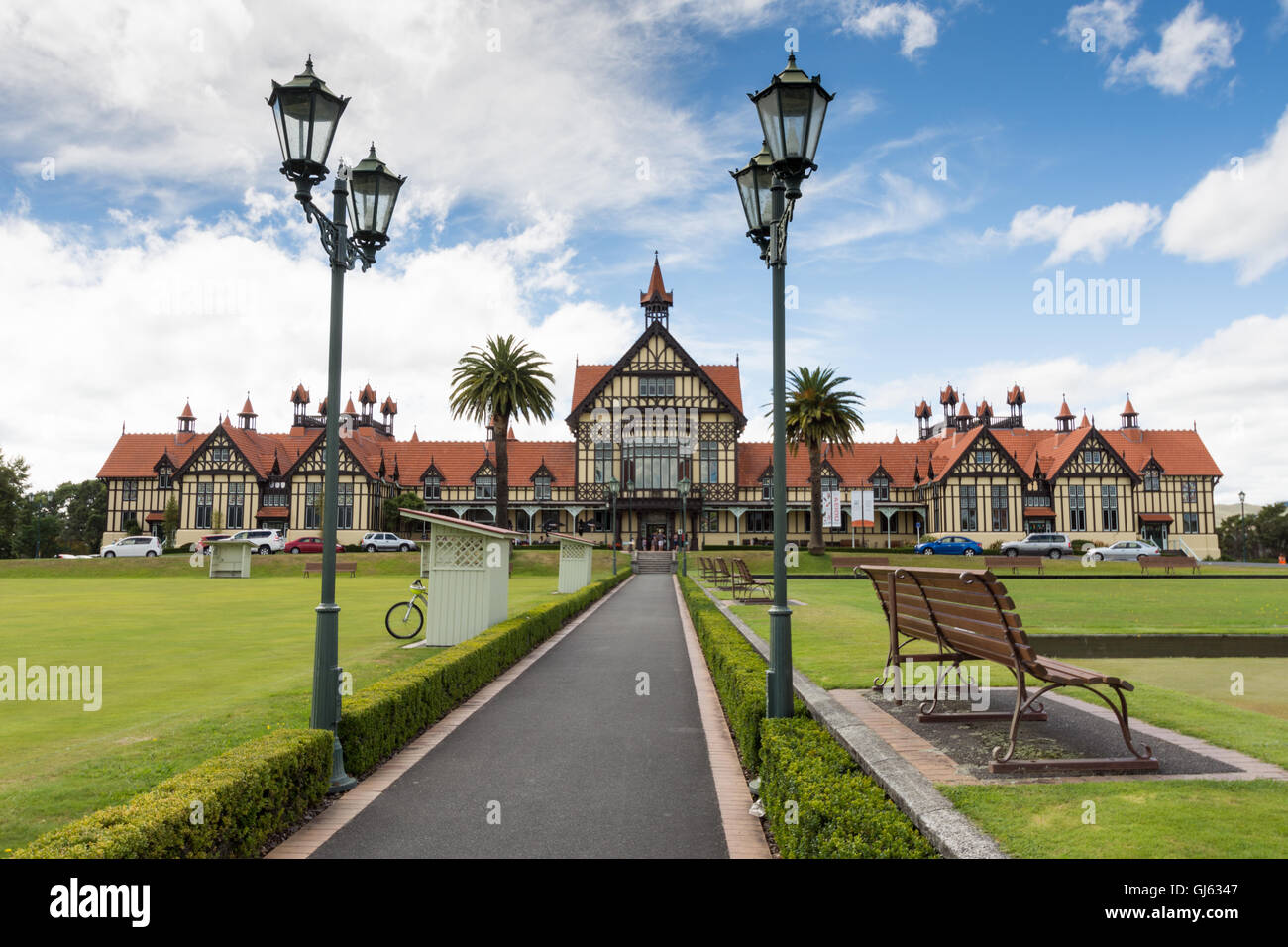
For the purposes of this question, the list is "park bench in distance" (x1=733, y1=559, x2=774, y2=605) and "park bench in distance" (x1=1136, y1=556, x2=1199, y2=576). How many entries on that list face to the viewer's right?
1

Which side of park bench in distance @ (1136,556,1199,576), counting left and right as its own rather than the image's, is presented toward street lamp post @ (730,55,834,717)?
front

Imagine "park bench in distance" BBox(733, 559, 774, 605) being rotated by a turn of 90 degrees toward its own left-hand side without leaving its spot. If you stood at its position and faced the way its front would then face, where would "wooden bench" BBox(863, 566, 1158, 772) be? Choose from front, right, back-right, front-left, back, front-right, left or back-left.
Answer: back

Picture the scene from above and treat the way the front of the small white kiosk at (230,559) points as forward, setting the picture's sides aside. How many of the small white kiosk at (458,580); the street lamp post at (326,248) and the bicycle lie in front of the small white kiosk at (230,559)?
3

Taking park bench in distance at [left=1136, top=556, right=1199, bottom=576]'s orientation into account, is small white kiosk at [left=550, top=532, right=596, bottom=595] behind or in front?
in front

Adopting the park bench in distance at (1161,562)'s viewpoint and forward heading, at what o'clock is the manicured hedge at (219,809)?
The manicured hedge is roughly at 12 o'clock from the park bench in distance.

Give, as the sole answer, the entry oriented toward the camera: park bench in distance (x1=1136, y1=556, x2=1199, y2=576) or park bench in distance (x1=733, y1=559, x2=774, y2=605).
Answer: park bench in distance (x1=1136, y1=556, x2=1199, y2=576)

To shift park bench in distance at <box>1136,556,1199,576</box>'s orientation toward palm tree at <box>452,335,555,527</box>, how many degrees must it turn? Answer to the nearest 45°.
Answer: approximately 90° to its right

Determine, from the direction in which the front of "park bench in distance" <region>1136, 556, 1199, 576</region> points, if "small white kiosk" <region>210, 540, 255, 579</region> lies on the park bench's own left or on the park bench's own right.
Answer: on the park bench's own right

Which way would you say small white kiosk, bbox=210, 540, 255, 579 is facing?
toward the camera

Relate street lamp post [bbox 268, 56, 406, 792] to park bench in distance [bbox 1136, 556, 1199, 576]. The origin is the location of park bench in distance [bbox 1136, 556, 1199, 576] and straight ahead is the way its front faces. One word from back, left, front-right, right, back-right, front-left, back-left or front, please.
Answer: front

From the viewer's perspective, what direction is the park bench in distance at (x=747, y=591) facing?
to the viewer's right

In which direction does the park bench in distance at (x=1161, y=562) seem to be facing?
toward the camera

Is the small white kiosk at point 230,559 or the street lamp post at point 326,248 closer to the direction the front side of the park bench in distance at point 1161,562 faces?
the street lamp post

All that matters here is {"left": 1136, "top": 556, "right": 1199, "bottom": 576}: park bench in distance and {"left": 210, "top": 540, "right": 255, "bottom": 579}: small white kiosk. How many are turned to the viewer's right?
0

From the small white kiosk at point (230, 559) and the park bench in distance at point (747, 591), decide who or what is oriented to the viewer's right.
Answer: the park bench in distance
